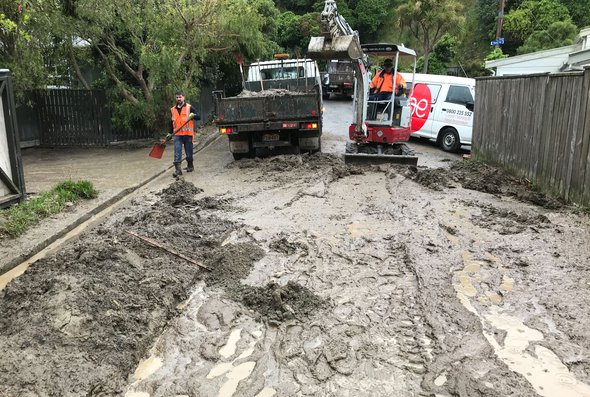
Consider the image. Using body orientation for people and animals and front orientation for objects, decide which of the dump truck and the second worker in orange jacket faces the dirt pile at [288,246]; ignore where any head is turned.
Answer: the second worker in orange jacket

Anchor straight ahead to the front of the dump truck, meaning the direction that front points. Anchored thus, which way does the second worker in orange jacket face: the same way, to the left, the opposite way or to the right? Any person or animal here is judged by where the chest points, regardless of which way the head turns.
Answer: the opposite way

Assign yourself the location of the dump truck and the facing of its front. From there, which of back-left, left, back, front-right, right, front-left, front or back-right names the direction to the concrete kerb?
back-left

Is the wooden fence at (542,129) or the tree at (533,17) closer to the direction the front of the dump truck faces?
the tree

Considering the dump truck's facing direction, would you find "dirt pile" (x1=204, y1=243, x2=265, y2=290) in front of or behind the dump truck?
behind

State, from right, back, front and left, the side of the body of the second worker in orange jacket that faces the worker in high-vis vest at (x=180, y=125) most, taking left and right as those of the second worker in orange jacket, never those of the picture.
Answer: right

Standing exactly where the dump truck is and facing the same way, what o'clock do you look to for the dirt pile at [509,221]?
The dirt pile is roughly at 5 o'clock from the dump truck.

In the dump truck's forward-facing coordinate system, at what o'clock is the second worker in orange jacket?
The second worker in orange jacket is roughly at 3 o'clock from the dump truck.

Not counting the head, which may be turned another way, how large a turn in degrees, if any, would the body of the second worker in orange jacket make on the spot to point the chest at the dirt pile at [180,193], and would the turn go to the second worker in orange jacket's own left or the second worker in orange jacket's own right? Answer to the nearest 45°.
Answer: approximately 45° to the second worker in orange jacket's own right

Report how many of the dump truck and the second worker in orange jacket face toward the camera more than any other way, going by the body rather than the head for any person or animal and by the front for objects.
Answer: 1

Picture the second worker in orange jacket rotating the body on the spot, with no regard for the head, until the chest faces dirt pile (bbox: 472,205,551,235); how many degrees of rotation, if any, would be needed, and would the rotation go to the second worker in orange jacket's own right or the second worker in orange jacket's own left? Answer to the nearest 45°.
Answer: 0° — they already face it

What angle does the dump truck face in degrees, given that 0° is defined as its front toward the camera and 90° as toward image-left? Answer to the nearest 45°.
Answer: approximately 180°

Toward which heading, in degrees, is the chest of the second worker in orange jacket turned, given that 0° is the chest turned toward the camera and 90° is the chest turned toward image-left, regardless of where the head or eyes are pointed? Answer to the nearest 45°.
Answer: approximately 0°

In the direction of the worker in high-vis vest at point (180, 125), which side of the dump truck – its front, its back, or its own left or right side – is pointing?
back

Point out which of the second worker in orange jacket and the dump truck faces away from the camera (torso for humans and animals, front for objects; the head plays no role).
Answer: the dump truck

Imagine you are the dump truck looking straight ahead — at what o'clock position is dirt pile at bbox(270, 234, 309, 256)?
The dirt pile is roughly at 6 o'clock from the dump truck.
